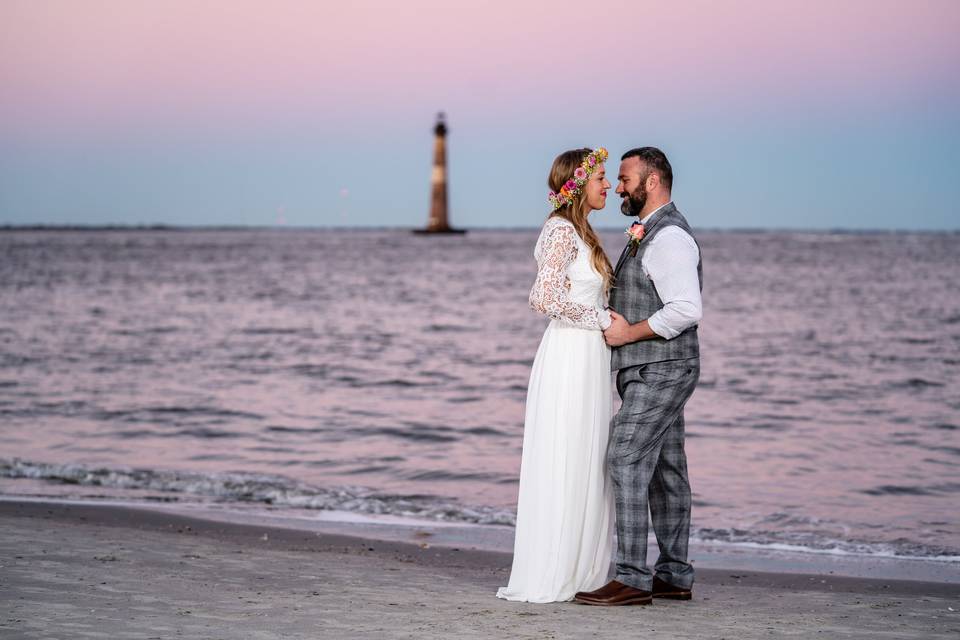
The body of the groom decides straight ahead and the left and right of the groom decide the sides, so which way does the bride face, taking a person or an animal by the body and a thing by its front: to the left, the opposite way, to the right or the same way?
the opposite way

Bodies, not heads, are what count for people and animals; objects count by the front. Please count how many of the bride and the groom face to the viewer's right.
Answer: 1

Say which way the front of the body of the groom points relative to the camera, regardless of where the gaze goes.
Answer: to the viewer's left

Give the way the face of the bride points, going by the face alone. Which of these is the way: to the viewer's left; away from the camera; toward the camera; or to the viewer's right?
to the viewer's right

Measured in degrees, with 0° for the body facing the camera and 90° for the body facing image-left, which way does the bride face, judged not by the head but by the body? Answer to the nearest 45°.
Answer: approximately 270°

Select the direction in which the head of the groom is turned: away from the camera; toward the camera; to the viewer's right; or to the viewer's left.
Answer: to the viewer's left
